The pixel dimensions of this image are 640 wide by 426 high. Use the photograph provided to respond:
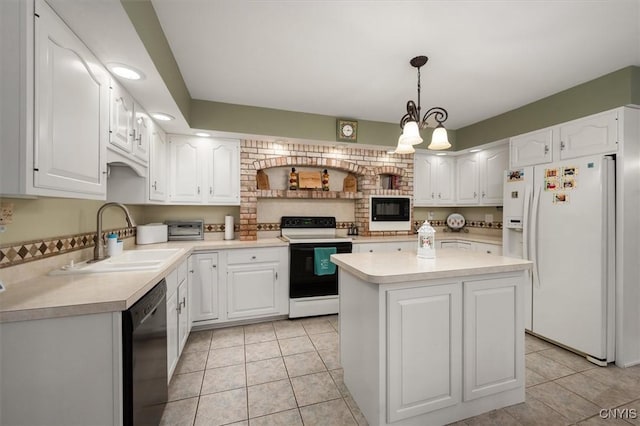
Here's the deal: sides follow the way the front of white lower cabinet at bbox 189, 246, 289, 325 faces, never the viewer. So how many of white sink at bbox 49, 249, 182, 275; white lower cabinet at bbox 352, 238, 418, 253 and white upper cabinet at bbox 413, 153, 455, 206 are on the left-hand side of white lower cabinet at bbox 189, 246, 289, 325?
2

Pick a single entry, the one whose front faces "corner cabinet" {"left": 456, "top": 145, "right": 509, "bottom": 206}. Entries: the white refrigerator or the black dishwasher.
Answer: the black dishwasher

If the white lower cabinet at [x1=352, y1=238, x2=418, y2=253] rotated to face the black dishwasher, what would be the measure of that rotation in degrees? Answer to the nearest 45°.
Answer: approximately 45° to its right

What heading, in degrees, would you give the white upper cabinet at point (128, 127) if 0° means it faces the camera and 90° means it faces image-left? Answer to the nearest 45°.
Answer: approximately 315°

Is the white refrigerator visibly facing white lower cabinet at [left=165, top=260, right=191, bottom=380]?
yes

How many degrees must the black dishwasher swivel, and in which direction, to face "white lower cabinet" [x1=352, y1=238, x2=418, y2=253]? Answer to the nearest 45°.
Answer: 0° — it already faces it

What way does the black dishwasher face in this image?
to the viewer's right

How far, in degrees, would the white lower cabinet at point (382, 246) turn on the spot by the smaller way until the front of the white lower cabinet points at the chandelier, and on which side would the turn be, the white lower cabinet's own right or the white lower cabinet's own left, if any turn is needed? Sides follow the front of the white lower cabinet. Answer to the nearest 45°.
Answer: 0° — it already faces it

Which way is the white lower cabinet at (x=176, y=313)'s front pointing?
to the viewer's right

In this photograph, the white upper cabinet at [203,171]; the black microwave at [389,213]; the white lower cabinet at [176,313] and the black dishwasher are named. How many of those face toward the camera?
2
